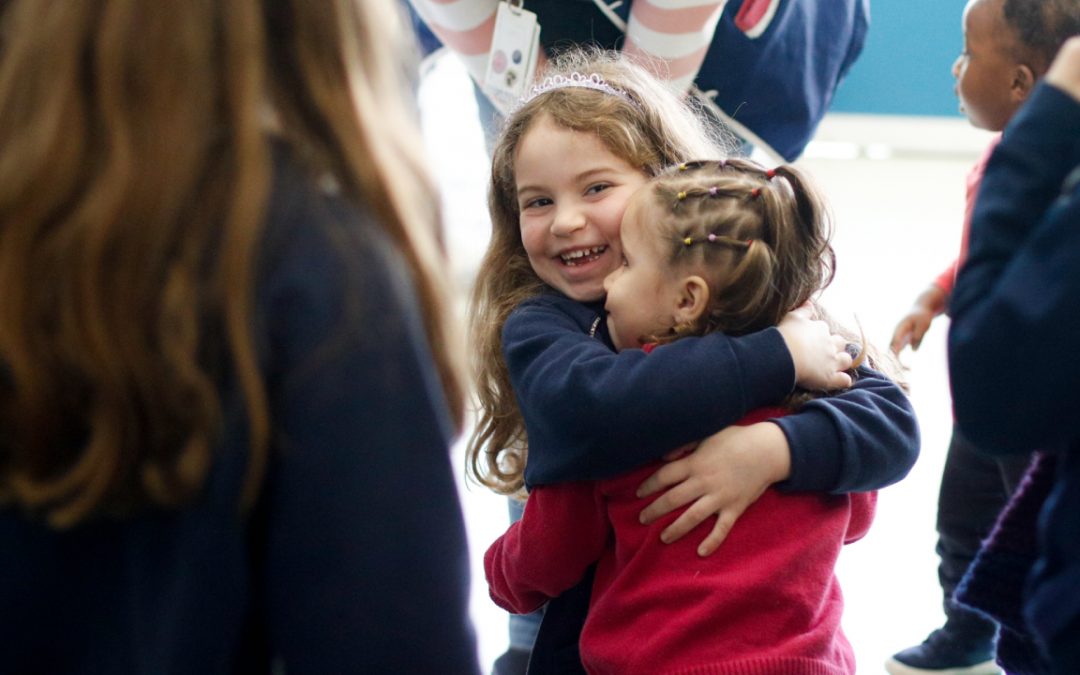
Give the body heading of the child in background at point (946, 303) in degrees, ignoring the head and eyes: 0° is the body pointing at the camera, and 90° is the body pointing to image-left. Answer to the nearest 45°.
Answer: approximately 90°

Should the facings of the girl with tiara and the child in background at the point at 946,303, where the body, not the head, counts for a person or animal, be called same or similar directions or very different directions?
very different directions

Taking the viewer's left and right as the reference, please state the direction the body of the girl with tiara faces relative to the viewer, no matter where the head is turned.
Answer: facing the viewer and to the right of the viewer

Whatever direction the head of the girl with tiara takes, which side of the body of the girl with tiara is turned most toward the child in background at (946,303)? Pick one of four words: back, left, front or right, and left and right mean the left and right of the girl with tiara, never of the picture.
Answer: left

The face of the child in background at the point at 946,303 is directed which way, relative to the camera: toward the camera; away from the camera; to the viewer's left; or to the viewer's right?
to the viewer's left

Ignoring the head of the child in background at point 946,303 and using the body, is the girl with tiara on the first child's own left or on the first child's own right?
on the first child's own left

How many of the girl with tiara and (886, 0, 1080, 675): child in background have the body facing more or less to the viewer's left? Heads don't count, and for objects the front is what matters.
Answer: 1

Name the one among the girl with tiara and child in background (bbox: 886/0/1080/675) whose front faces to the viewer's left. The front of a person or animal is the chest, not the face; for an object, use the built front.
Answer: the child in background
